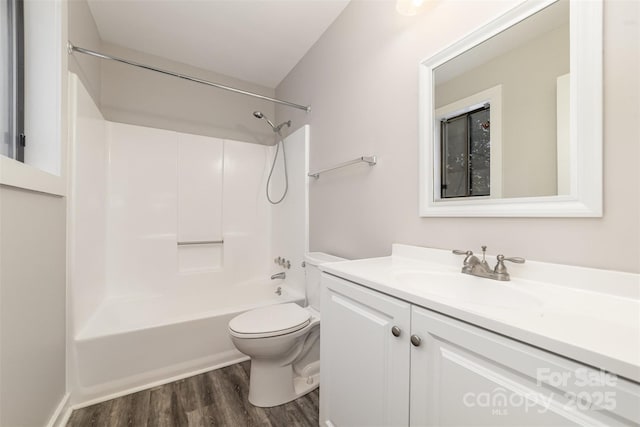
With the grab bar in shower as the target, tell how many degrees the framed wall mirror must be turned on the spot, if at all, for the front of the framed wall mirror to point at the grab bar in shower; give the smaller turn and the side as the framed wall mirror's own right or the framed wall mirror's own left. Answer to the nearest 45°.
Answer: approximately 45° to the framed wall mirror's own right

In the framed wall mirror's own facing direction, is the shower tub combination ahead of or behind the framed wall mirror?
ahead

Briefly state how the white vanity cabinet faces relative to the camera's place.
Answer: facing the viewer and to the left of the viewer

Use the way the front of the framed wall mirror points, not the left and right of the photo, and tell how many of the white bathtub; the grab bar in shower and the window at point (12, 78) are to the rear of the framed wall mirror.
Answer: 0

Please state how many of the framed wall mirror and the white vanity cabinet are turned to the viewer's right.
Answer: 0

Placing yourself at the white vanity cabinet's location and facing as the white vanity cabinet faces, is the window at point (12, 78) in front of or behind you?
in front

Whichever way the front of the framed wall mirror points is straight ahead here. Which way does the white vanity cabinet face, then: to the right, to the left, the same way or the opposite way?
the same way

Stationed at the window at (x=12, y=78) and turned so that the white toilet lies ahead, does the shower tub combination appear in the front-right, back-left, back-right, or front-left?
front-left

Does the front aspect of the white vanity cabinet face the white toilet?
no
